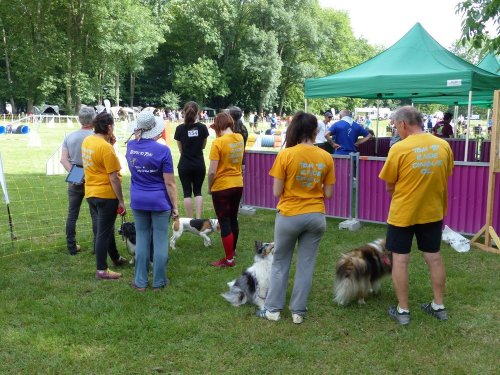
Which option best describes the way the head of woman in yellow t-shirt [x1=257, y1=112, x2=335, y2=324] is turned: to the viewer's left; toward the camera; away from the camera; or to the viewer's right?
away from the camera

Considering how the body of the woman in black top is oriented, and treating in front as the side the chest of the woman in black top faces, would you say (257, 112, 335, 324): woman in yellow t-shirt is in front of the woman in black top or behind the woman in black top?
behind

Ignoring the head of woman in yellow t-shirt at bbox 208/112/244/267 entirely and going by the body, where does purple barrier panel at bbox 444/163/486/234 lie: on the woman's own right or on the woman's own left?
on the woman's own right

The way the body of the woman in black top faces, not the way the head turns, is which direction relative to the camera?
away from the camera

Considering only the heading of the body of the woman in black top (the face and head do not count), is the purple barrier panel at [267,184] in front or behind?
in front

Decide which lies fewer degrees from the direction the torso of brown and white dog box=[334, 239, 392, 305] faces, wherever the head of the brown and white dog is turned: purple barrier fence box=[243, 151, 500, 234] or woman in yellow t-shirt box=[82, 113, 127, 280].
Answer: the purple barrier fence

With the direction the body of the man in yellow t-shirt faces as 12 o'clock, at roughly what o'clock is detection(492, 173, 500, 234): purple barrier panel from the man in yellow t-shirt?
The purple barrier panel is roughly at 2 o'clock from the man in yellow t-shirt.

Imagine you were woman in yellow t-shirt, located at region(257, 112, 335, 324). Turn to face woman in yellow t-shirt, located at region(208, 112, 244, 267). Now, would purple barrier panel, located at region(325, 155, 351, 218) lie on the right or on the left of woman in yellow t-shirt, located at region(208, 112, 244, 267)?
right

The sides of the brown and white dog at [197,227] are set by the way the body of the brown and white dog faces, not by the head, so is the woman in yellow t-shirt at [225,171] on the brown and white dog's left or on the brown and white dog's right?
on the brown and white dog's right

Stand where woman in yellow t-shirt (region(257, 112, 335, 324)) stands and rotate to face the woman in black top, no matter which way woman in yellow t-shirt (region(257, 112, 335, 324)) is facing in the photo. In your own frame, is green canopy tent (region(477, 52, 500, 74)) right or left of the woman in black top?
right

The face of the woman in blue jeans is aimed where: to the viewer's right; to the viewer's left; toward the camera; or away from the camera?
away from the camera

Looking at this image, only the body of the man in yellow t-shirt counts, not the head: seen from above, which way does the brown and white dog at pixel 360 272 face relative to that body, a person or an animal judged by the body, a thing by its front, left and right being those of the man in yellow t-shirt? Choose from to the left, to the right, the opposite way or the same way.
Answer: to the right
